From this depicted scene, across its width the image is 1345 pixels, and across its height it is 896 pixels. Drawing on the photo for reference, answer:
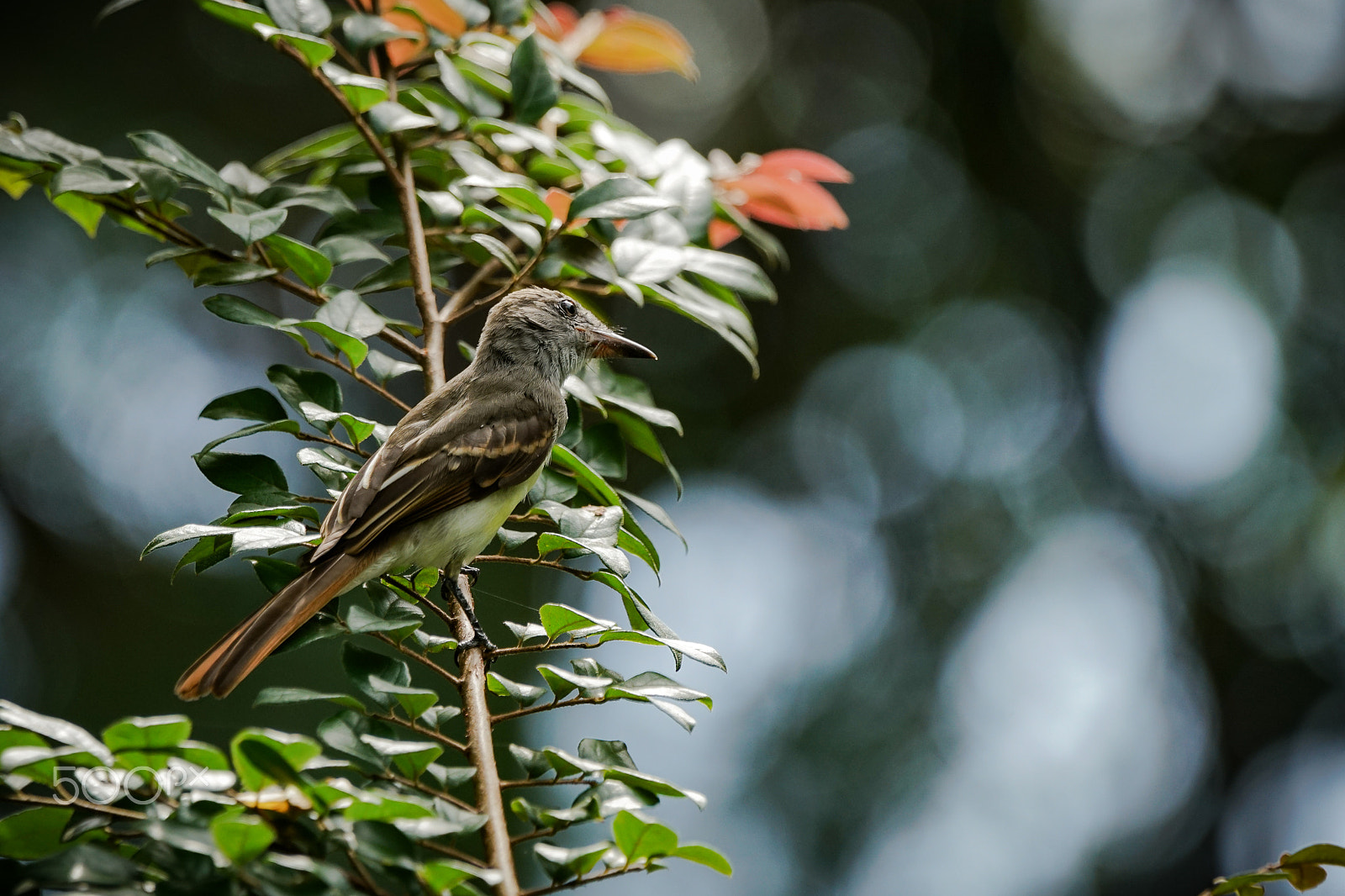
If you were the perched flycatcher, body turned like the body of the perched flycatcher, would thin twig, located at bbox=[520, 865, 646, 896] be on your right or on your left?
on your right

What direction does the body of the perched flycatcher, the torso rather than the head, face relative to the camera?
to the viewer's right

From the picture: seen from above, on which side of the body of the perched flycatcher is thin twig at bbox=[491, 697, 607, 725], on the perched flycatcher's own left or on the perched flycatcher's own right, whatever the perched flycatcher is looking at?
on the perched flycatcher's own right

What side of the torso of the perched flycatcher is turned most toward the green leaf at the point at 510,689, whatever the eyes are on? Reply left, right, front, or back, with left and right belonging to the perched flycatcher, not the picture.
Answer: front
